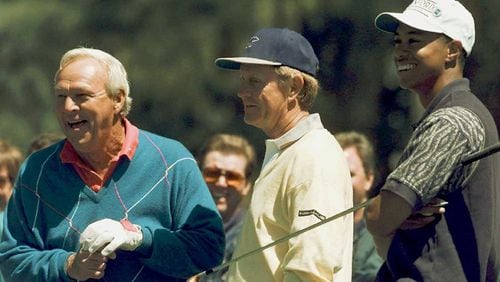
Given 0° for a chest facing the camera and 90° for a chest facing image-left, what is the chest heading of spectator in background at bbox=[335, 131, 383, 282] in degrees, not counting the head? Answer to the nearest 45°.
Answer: approximately 45°

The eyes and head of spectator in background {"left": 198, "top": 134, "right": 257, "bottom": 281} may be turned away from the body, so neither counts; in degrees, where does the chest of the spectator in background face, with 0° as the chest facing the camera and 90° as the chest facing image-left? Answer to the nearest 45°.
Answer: approximately 45°

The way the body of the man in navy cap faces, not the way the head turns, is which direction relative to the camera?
to the viewer's left

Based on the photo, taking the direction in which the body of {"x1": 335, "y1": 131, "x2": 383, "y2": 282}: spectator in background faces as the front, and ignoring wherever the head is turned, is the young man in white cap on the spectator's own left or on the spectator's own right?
on the spectator's own left

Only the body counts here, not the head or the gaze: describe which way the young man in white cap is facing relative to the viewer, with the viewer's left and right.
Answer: facing to the left of the viewer

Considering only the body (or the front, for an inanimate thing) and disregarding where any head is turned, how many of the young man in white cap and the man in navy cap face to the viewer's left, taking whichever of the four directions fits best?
2

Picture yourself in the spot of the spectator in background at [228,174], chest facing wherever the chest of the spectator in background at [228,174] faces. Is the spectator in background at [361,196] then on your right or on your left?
on your left
